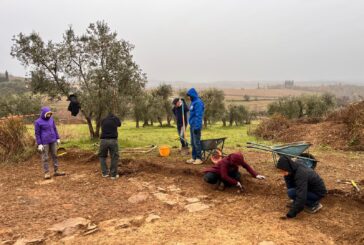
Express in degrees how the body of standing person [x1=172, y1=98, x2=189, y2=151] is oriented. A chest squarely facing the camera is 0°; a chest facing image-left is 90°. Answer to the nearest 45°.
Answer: approximately 315°

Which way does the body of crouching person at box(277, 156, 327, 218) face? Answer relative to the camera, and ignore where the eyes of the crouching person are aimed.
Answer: to the viewer's left

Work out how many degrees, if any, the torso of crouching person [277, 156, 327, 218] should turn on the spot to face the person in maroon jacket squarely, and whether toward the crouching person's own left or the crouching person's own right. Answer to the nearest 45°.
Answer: approximately 45° to the crouching person's own right

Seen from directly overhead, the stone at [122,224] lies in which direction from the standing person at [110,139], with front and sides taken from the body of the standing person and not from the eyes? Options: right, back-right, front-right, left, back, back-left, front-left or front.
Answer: back

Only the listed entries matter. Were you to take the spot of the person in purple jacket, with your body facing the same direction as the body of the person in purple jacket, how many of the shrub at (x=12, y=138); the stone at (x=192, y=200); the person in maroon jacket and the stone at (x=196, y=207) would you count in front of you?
3

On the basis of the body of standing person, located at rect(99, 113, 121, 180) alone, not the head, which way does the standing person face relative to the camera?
away from the camera

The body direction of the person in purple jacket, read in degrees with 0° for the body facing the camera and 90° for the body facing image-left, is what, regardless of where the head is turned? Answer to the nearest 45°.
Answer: approximately 315°

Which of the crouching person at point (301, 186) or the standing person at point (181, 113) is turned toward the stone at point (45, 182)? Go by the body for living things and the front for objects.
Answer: the crouching person
